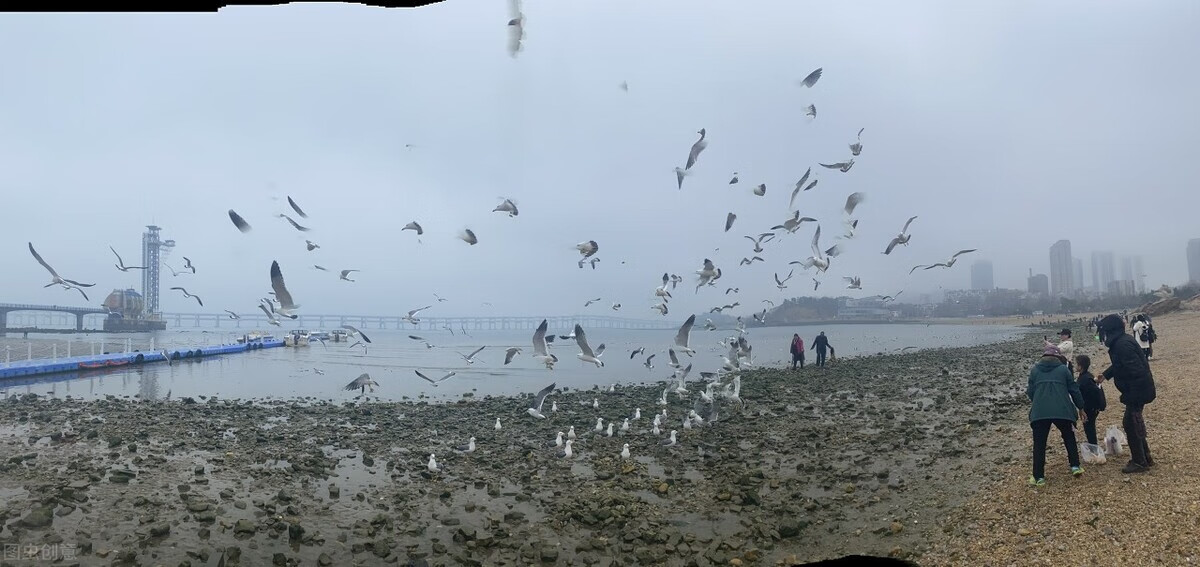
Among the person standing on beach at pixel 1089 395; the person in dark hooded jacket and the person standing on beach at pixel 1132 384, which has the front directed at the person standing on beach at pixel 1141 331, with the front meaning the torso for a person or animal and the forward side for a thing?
the person in dark hooded jacket

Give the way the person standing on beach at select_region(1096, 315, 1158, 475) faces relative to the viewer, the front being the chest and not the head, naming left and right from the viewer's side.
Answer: facing to the left of the viewer

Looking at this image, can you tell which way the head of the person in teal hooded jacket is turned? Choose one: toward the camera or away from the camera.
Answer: away from the camera

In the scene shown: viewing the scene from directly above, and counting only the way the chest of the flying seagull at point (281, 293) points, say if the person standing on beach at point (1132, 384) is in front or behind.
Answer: in front

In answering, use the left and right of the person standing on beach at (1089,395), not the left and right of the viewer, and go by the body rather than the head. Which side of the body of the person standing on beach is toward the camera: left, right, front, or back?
left

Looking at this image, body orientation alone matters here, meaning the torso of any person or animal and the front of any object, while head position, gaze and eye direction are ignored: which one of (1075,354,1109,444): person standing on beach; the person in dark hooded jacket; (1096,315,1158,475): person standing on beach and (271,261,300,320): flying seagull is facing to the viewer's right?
the flying seagull

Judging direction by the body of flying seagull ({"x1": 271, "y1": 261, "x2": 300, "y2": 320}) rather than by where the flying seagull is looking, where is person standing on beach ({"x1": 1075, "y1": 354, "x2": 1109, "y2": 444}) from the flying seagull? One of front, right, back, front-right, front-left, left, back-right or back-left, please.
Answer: front-right

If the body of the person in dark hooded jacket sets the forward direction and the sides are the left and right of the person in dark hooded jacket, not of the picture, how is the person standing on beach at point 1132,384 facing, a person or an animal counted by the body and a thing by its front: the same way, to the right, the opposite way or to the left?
to the left

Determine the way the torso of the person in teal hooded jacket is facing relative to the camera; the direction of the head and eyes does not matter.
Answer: away from the camera

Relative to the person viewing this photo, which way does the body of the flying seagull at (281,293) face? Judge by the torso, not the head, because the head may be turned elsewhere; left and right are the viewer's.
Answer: facing to the right of the viewer
